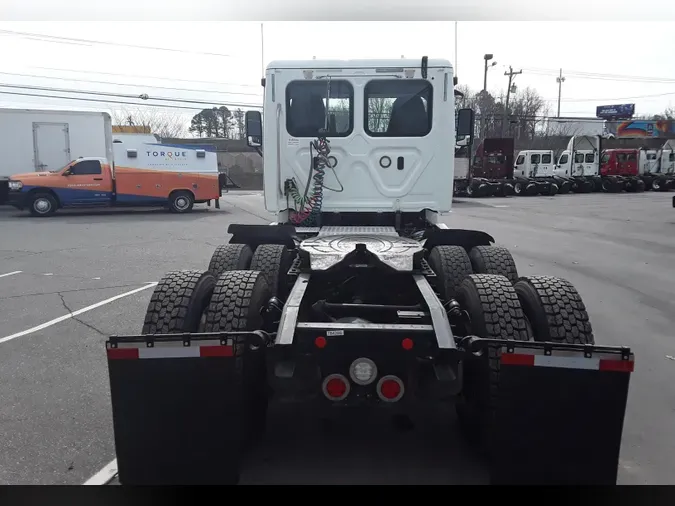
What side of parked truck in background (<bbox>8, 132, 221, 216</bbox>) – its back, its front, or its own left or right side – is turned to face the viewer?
left

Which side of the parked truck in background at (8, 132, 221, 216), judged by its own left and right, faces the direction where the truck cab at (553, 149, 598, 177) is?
back

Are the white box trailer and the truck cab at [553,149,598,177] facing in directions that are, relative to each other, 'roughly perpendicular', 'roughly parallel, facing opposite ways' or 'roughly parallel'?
roughly perpendicular

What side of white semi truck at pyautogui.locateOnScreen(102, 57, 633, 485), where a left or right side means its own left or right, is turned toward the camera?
back

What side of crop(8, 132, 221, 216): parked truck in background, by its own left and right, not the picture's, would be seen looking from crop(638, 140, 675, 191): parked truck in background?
back
